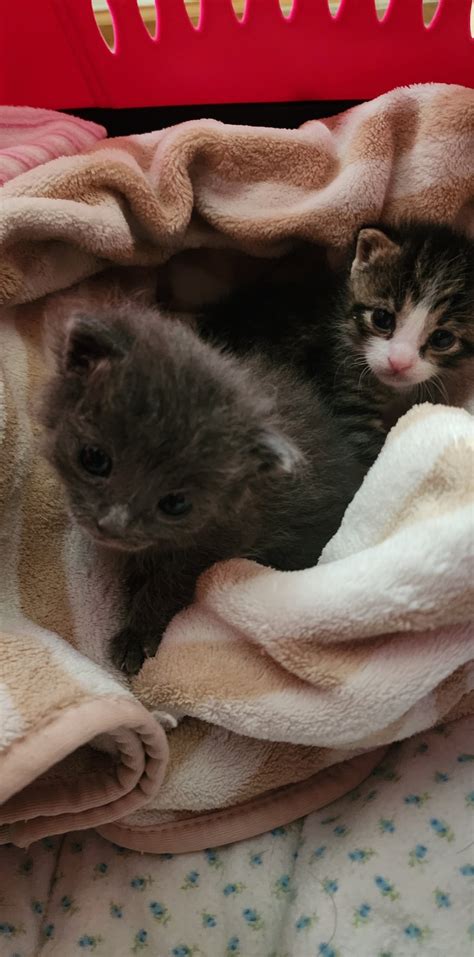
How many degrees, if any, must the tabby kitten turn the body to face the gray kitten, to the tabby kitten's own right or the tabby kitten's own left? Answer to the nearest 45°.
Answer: approximately 90° to the tabby kitten's own right

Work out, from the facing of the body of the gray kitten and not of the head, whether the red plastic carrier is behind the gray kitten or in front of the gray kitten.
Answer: behind

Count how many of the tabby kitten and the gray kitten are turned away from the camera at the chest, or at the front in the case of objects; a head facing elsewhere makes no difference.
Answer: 0

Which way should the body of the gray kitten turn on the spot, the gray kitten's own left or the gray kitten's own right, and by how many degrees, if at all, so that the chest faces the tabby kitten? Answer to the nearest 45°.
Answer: approximately 180°

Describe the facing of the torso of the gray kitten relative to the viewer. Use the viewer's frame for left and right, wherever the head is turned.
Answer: facing the viewer and to the left of the viewer

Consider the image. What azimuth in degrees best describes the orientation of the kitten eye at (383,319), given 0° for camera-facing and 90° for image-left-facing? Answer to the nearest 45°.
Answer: approximately 0°

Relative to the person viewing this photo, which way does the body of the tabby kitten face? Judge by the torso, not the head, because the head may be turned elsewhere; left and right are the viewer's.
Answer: facing the viewer and to the right of the viewer
